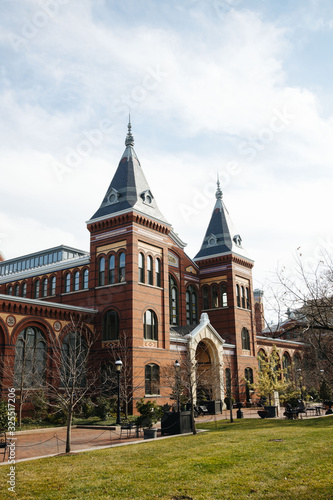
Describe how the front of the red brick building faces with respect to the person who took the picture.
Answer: facing the viewer and to the right of the viewer

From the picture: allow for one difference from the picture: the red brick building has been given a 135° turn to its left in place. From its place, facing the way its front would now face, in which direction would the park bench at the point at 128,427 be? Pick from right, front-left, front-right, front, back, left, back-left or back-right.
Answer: back

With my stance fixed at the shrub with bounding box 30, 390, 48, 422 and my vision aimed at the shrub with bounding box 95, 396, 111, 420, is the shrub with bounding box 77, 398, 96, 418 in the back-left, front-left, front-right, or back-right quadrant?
front-left

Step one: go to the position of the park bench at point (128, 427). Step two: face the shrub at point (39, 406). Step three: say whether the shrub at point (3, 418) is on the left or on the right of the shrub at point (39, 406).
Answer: left

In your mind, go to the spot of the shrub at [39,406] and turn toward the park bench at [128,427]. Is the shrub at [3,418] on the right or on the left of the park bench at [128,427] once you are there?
right

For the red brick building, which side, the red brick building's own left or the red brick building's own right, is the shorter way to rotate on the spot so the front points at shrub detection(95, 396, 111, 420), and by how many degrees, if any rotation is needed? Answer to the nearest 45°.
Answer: approximately 45° to the red brick building's own right

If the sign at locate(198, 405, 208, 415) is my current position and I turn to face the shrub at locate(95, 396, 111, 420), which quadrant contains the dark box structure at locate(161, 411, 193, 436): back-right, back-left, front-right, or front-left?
front-left

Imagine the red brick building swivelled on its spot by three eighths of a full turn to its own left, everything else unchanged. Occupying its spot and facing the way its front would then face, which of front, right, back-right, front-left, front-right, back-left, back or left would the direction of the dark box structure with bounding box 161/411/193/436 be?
back

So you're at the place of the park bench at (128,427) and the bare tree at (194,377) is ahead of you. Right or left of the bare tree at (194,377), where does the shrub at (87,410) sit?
left

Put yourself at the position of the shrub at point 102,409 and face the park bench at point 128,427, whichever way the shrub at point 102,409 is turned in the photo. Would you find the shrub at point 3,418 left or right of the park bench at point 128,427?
right
